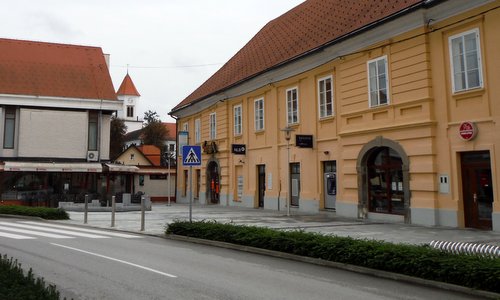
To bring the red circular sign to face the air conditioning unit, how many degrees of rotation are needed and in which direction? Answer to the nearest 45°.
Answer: approximately 45° to its right

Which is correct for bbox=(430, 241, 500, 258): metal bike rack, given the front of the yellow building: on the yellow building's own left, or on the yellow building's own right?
on the yellow building's own left

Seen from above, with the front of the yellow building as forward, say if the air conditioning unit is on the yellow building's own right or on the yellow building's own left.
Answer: on the yellow building's own right

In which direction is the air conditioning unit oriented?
toward the camera

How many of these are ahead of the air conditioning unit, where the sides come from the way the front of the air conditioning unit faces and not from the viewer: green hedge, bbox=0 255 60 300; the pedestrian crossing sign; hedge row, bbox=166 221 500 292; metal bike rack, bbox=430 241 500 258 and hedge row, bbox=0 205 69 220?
5

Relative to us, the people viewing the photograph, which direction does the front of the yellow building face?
facing the viewer and to the left of the viewer

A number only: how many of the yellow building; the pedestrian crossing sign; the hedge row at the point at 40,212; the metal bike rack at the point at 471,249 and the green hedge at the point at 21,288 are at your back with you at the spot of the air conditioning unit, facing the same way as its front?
0

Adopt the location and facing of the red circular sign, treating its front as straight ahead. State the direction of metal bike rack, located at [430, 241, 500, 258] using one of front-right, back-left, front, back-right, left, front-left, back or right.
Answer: front-left

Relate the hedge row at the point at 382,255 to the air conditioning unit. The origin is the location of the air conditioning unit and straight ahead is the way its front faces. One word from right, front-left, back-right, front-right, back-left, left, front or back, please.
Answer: front

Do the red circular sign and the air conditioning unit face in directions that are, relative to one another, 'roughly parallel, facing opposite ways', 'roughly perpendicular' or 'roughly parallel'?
roughly perpendicular

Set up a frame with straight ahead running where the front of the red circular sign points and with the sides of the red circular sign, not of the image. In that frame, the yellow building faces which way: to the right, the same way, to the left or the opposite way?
the same way

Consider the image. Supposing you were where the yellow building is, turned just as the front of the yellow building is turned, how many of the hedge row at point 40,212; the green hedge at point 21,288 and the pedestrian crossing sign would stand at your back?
0

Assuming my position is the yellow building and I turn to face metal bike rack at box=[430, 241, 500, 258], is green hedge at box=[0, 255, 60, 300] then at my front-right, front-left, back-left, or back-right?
front-right

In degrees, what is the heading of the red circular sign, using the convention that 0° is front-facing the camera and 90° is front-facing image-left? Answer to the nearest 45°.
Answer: approximately 45°

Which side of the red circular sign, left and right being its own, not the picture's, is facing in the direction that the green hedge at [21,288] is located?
front

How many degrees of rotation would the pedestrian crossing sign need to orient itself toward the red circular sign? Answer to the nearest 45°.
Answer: approximately 90° to its left

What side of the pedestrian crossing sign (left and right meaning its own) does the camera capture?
front

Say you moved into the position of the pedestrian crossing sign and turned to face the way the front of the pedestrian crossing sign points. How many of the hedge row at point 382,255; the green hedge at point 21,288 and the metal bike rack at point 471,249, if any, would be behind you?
0

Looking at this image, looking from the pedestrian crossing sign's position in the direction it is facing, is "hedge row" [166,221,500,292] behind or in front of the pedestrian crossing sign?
in front

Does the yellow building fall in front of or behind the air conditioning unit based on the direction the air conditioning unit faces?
in front
